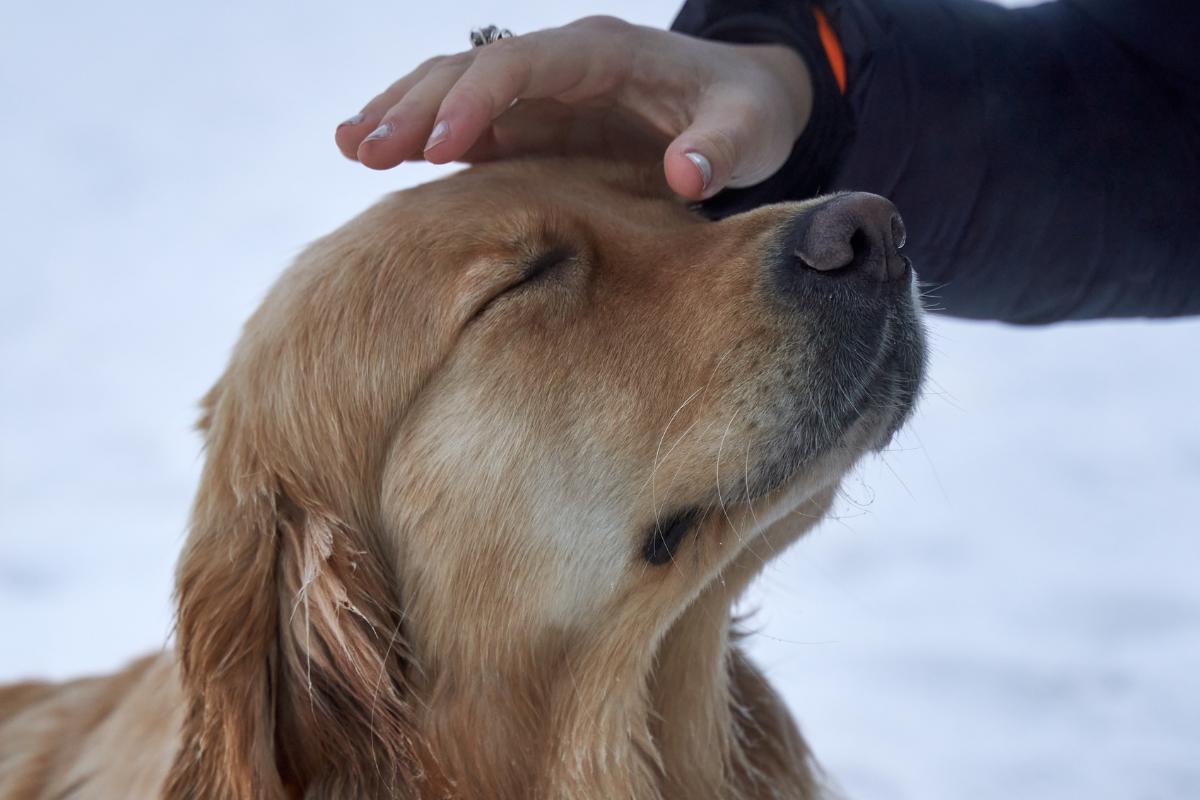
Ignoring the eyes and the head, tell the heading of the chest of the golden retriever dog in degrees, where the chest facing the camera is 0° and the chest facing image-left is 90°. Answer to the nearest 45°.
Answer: approximately 270°
